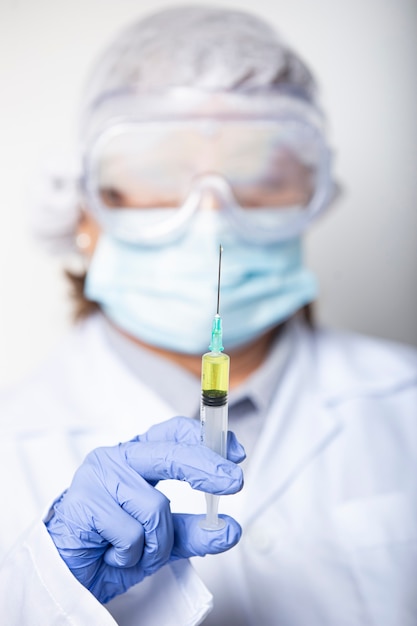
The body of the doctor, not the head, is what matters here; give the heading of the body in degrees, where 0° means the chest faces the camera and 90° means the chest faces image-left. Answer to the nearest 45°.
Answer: approximately 0°
